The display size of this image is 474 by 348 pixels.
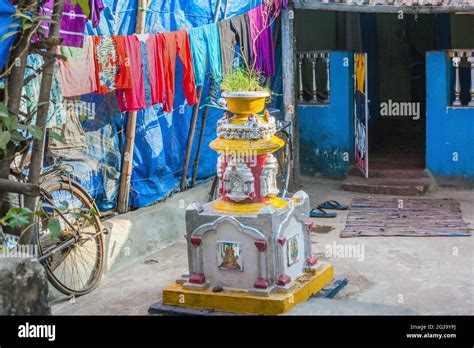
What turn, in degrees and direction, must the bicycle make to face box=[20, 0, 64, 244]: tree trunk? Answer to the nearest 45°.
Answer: approximately 45° to its left

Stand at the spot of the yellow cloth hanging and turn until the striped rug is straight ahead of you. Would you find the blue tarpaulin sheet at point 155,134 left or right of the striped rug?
right
